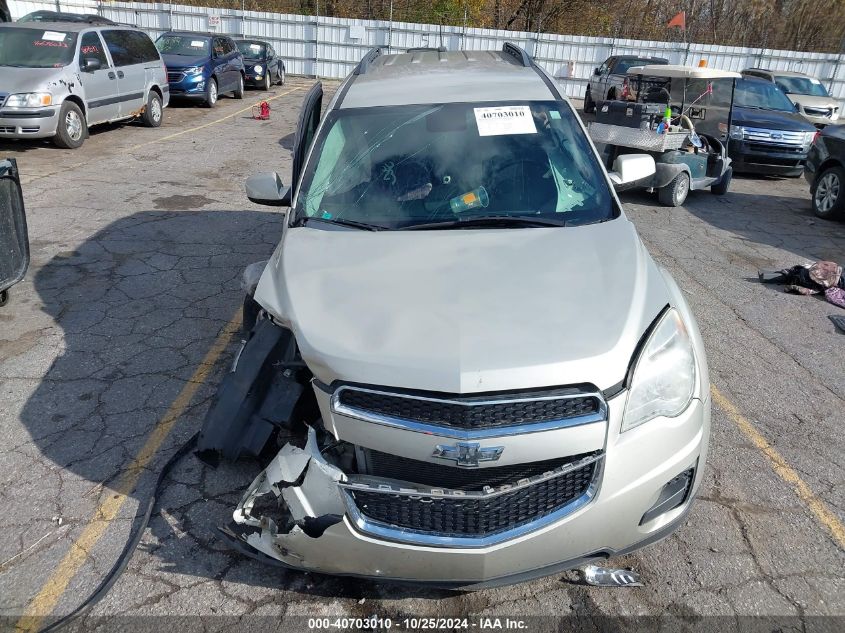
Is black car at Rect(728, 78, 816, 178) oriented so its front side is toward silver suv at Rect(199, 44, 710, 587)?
yes

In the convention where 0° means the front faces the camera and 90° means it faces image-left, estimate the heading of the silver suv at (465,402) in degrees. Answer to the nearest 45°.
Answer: approximately 0°

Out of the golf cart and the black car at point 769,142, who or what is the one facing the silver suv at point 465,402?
the black car

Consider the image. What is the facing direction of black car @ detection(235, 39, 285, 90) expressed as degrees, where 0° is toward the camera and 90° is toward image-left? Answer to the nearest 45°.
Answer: approximately 45°

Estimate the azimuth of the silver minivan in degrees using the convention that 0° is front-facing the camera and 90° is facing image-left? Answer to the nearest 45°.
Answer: approximately 45°

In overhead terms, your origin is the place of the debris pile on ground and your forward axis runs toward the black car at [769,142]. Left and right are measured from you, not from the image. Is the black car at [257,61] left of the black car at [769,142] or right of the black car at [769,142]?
left

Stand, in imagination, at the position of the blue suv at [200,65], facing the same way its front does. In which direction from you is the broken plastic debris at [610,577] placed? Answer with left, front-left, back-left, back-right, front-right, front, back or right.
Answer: front-left

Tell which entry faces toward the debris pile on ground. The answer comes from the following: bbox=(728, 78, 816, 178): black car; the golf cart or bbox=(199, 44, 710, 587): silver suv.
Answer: the black car
